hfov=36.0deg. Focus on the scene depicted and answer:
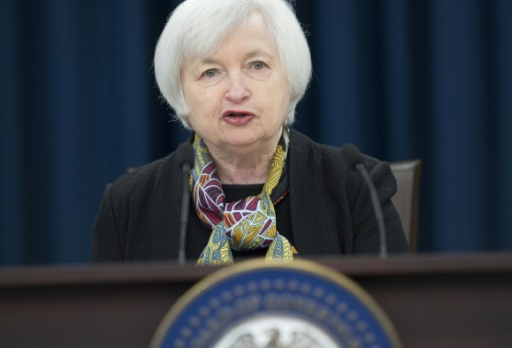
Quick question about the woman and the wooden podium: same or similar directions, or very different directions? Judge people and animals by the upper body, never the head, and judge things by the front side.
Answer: same or similar directions

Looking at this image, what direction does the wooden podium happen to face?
toward the camera

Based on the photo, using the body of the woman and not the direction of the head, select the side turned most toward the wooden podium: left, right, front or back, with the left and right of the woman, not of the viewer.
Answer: front

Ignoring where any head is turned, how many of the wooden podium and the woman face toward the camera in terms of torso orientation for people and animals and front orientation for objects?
2

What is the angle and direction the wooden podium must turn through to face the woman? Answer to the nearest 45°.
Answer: approximately 180°
